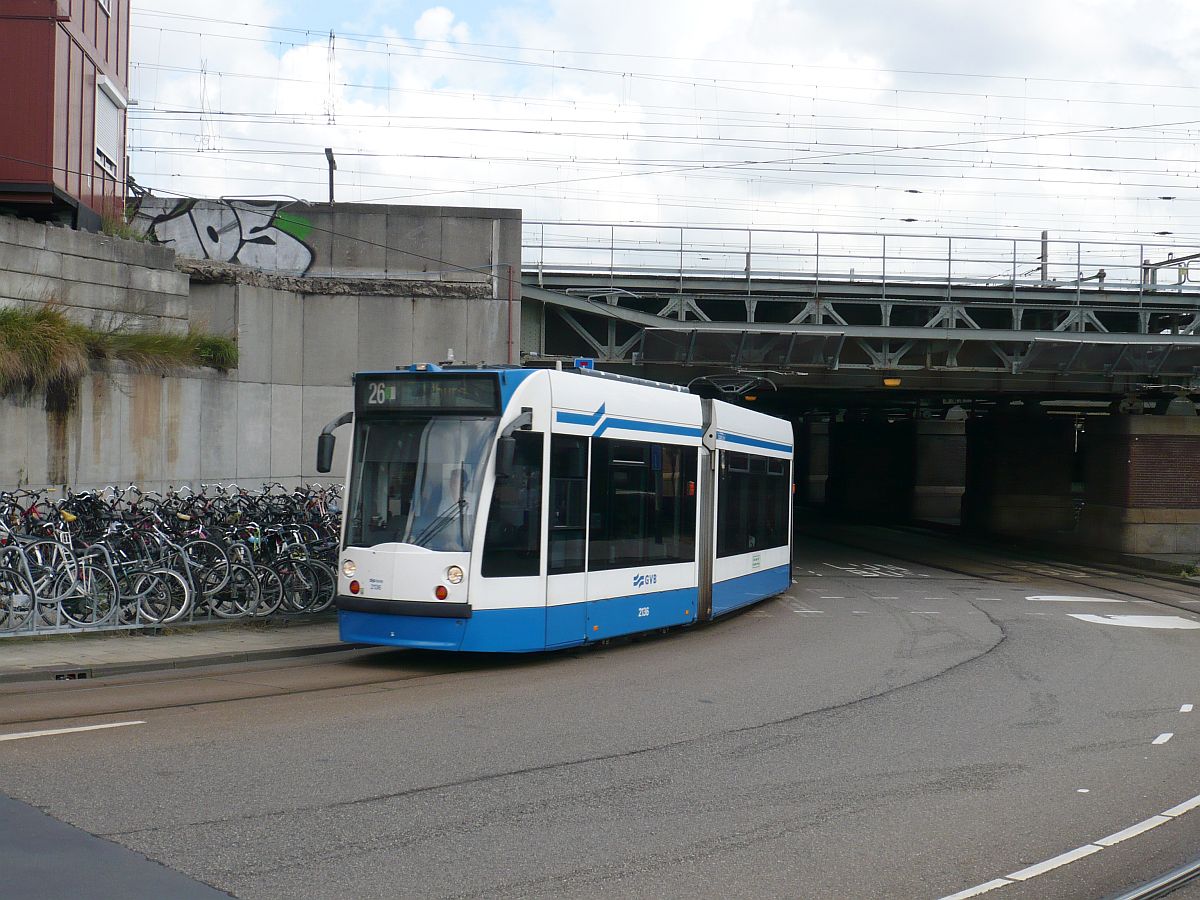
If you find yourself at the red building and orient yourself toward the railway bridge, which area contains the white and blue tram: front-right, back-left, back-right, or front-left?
front-right

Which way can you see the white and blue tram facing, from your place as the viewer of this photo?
facing the viewer and to the left of the viewer

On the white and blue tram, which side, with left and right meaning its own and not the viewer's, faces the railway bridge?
back

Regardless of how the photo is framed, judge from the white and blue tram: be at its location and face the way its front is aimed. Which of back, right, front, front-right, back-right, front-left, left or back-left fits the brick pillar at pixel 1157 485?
back

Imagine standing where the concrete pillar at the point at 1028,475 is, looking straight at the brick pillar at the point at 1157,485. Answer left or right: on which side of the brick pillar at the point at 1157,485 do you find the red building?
right

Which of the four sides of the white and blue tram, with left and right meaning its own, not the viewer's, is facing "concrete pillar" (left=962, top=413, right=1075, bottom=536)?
back

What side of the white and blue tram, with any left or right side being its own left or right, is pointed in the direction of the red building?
right
